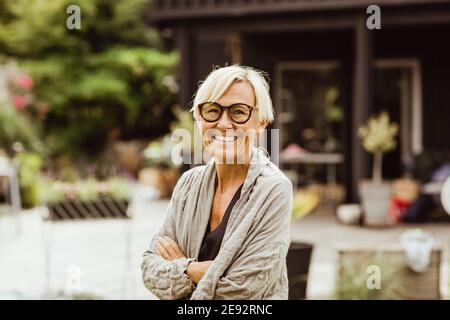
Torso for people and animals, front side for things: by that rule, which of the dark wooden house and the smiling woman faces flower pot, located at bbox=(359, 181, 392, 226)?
the dark wooden house

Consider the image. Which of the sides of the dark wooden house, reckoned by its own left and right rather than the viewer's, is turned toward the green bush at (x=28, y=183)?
right

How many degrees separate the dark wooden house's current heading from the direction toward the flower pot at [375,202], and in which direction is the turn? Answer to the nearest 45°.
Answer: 0° — it already faces it

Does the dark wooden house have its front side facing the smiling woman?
yes

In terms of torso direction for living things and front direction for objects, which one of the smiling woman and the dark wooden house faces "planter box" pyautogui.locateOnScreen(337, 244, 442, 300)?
the dark wooden house

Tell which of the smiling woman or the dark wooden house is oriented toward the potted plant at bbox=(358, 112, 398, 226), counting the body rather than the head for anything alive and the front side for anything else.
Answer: the dark wooden house

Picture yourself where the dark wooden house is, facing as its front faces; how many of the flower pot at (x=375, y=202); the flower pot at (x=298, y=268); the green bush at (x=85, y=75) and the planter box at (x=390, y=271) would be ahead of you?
3

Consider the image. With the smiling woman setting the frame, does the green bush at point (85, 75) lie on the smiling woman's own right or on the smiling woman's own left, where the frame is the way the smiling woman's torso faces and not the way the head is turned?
on the smiling woman's own right

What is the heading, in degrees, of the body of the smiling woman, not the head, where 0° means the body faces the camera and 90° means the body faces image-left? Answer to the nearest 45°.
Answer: approximately 45°

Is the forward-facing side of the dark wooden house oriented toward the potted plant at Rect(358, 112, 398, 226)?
yes
